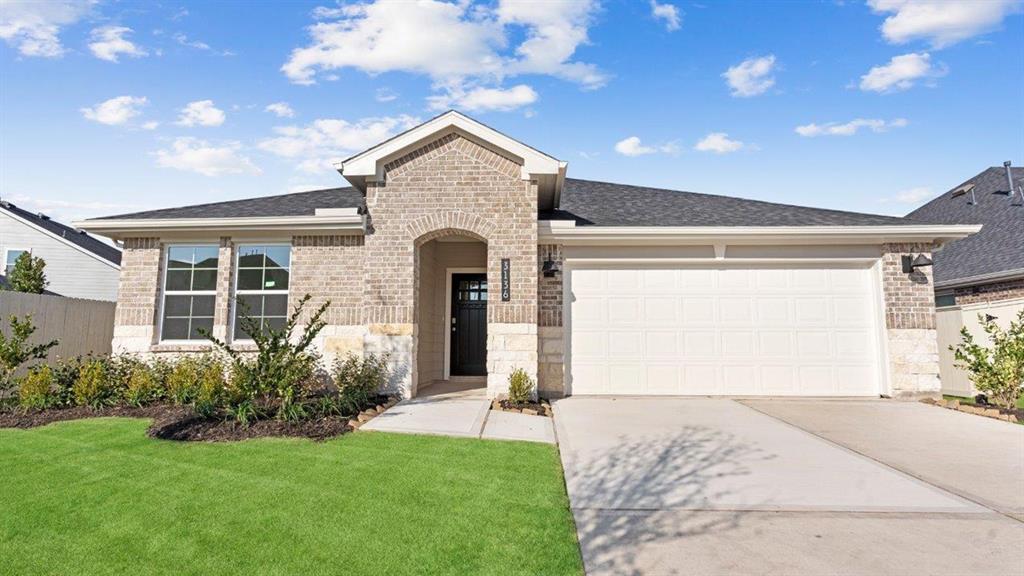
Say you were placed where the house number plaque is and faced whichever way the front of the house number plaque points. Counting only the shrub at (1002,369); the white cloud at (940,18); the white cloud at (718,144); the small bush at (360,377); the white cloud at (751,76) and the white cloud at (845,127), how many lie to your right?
1

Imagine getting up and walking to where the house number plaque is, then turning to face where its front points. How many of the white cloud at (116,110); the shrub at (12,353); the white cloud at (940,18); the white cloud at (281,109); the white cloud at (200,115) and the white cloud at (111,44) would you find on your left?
1

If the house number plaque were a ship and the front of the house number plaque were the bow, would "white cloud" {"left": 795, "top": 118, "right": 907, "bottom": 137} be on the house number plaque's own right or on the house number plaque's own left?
on the house number plaque's own left

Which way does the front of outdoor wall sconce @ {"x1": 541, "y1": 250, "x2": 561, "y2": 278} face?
toward the camera

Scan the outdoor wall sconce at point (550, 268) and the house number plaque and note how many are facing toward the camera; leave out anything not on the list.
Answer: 2

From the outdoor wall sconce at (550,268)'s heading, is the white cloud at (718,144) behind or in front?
behind

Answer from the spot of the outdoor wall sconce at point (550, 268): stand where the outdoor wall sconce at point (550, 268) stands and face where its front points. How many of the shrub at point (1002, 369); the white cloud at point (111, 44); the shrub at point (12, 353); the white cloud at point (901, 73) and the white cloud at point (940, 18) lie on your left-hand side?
3

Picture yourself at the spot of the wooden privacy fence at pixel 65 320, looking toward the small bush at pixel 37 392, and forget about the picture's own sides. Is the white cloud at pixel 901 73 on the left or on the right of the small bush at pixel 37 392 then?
left

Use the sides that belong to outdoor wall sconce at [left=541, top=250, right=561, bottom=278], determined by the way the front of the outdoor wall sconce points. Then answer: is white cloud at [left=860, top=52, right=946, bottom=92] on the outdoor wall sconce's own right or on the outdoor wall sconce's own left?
on the outdoor wall sconce's own left

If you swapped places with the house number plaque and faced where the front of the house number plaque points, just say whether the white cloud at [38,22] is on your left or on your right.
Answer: on your right

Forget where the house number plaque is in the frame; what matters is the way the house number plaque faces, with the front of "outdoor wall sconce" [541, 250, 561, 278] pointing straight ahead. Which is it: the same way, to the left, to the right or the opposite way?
the same way

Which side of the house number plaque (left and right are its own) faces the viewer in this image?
front
